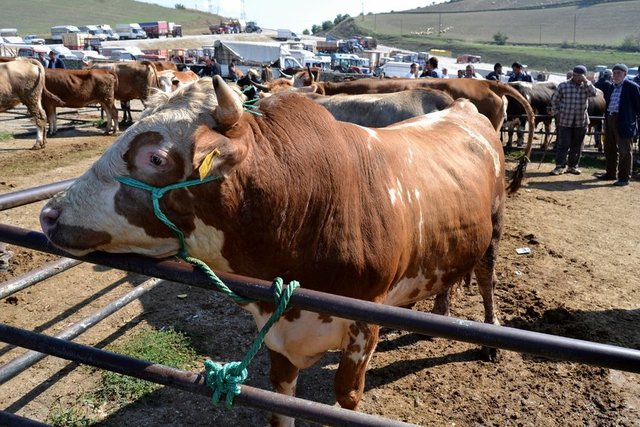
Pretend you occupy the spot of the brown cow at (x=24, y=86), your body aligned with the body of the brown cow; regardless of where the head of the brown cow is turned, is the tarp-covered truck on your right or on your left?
on your right

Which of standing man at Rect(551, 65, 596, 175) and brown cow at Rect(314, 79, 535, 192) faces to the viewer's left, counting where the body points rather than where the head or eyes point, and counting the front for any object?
the brown cow

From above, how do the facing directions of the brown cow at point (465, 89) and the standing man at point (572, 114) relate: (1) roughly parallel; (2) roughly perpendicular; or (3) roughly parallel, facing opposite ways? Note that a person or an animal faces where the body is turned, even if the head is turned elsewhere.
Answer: roughly perpendicular

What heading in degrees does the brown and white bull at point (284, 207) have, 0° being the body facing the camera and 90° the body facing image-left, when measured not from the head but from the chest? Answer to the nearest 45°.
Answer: approximately 45°

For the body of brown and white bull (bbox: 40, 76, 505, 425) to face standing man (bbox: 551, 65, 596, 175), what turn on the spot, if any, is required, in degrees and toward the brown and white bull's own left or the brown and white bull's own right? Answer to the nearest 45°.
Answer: approximately 180°

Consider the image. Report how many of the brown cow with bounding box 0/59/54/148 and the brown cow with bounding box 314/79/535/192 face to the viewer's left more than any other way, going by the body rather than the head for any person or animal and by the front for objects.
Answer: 2

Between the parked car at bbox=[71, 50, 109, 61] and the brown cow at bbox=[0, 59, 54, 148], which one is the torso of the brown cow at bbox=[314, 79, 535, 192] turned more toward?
the brown cow

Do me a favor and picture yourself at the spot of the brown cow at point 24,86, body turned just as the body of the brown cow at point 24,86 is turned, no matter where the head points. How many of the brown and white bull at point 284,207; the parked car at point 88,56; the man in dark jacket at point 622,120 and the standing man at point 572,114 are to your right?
1

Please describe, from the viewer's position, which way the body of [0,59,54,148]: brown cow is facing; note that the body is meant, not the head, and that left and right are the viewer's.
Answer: facing to the left of the viewer

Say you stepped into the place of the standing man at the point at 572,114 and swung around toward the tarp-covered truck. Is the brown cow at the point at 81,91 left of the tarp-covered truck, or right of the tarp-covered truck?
left

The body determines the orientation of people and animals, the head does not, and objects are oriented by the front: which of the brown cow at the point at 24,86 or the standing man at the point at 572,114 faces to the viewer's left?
the brown cow
